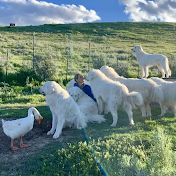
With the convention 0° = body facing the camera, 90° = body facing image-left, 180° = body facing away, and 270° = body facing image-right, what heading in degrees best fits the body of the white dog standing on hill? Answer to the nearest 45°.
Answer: approximately 90°

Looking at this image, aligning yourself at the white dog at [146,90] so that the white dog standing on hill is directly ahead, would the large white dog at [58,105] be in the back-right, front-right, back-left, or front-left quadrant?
back-left

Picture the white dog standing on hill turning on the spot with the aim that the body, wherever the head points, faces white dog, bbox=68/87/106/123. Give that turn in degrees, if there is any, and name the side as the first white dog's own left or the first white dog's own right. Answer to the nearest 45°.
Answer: approximately 90° to the first white dog's own left

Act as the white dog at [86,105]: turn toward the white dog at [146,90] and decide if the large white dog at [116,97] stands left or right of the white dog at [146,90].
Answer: right

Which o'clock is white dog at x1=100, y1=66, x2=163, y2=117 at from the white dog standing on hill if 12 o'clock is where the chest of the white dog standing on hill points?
The white dog is roughly at 9 o'clock from the white dog standing on hill.

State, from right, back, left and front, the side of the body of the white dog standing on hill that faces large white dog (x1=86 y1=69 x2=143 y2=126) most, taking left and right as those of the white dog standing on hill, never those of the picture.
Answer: left
